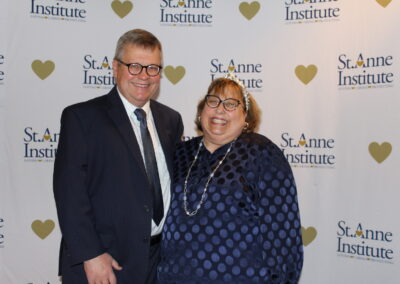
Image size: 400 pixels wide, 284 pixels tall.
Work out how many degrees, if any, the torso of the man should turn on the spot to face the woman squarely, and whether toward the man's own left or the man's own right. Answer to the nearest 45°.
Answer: approximately 45° to the man's own left

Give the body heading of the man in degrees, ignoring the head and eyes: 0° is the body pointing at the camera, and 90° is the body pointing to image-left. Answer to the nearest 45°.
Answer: approximately 315°

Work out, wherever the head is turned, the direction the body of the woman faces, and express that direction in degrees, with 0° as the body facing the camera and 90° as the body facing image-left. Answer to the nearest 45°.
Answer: approximately 45°
